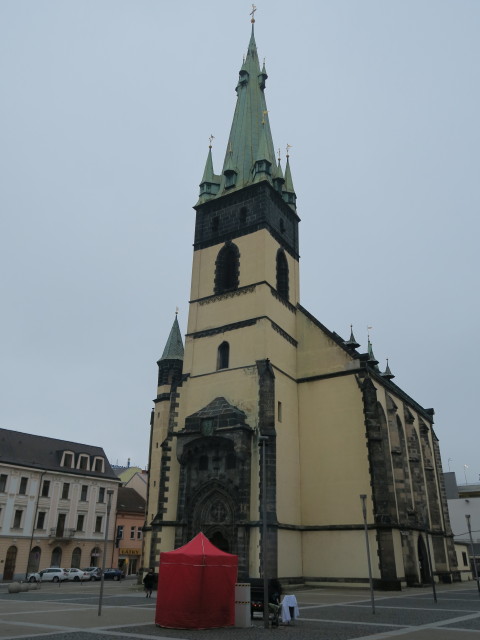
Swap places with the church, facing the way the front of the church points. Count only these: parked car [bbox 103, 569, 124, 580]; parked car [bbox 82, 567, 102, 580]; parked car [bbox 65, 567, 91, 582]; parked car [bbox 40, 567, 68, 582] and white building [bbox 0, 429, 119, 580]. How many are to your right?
5

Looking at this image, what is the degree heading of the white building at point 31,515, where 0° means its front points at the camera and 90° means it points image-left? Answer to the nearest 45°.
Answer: approximately 315°

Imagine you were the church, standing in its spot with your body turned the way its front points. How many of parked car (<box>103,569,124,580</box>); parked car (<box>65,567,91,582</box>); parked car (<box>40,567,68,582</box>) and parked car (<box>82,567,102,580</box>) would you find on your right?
4

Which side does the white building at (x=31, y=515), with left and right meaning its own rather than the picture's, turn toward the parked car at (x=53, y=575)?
front

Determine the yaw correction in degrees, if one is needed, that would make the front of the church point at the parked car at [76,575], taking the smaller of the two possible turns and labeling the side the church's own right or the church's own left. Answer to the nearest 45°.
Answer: approximately 90° to the church's own right

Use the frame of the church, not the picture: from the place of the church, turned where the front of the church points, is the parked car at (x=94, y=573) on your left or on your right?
on your right

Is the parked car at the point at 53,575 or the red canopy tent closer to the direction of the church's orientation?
the red canopy tent

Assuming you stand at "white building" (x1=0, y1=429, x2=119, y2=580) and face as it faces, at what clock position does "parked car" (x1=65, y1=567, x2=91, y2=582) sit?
The parked car is roughly at 12 o'clock from the white building.

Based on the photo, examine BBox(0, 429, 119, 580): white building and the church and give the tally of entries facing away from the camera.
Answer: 0

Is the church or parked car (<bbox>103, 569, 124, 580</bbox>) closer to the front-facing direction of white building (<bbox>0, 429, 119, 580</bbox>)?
the church

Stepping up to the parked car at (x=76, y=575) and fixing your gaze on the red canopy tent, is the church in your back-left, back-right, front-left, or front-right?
front-left

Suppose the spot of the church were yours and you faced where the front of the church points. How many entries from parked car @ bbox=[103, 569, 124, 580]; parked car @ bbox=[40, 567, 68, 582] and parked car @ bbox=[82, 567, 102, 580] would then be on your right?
3

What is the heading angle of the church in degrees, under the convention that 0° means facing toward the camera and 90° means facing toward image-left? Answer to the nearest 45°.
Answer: approximately 45°

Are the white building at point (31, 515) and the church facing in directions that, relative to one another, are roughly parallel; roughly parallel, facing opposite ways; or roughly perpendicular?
roughly perpendicular

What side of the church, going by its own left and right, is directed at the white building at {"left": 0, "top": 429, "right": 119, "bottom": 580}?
right
